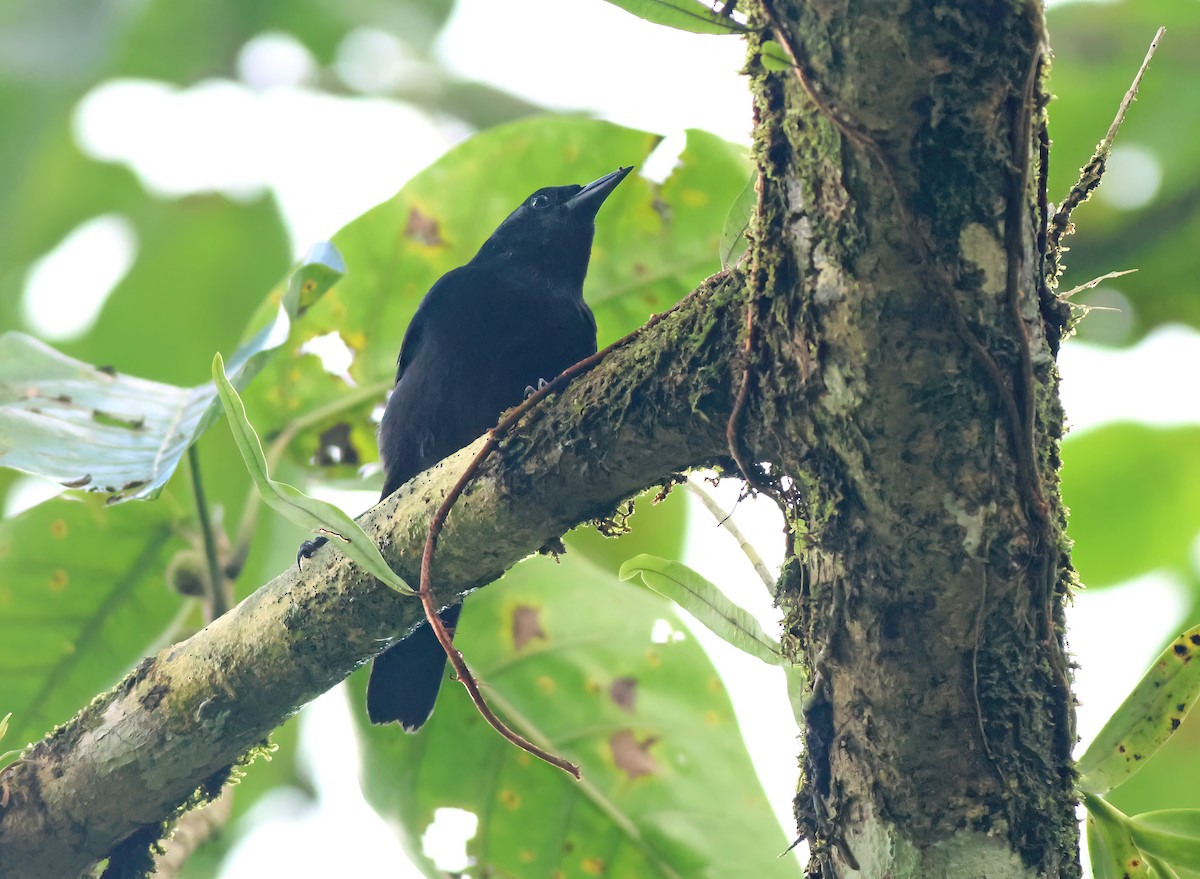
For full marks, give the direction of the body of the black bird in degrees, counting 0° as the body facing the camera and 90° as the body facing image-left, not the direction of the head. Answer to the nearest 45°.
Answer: approximately 315°

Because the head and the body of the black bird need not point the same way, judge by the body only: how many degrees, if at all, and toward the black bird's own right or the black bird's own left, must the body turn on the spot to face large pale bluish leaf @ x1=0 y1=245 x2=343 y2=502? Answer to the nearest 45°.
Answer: approximately 90° to the black bird's own right

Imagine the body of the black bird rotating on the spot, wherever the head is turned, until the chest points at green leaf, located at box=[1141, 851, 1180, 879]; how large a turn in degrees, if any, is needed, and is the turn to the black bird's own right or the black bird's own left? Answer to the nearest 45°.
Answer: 0° — it already faces it
